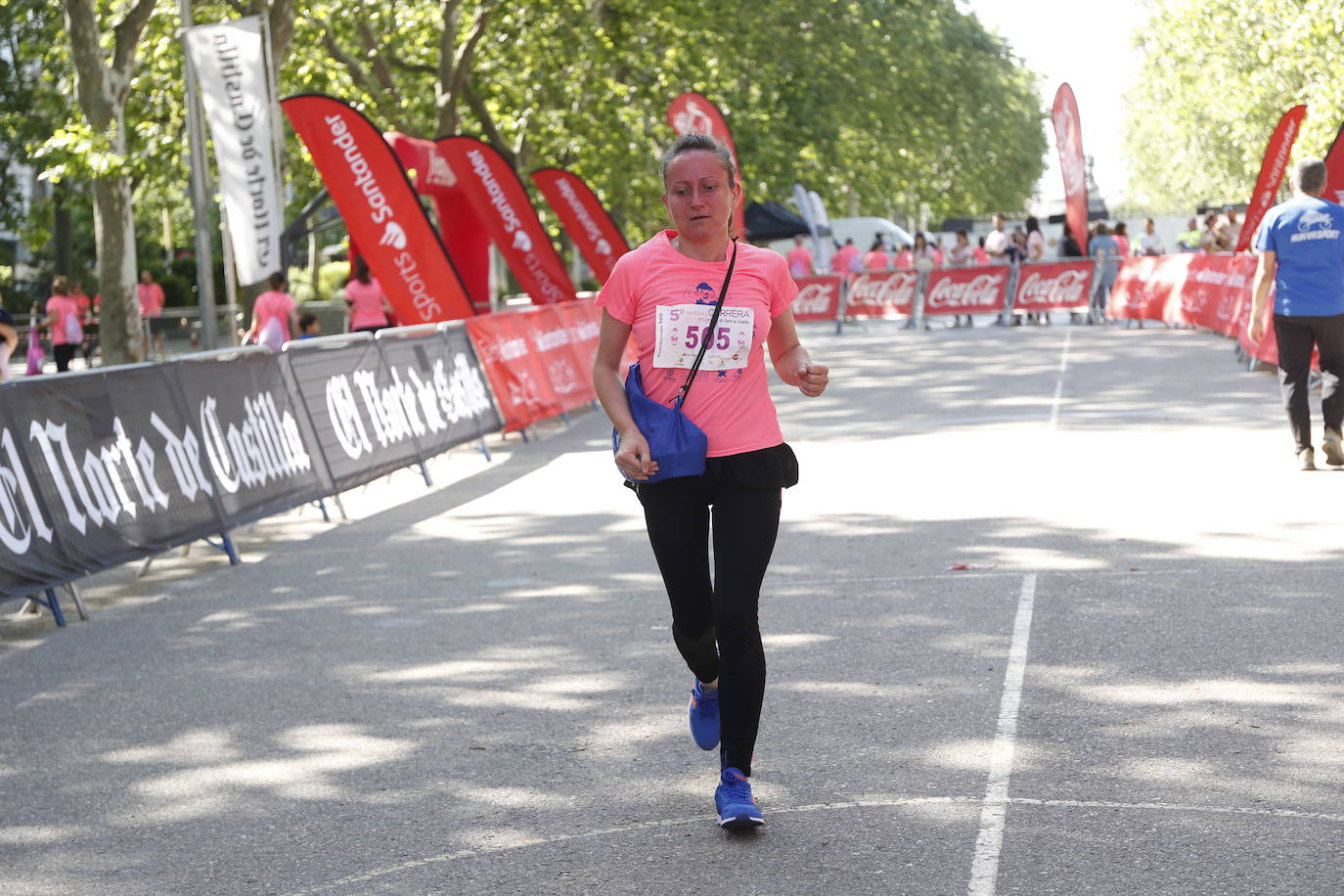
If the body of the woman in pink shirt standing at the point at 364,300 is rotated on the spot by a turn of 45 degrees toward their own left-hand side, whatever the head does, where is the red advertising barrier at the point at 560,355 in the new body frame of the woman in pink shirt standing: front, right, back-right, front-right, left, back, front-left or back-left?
back

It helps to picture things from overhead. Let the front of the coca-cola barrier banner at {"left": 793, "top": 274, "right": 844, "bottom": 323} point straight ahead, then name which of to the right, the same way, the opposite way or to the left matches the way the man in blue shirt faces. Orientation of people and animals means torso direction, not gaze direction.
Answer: the opposite way

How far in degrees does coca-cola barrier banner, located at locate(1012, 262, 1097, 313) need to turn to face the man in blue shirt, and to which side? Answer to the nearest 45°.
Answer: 0° — it already faces them

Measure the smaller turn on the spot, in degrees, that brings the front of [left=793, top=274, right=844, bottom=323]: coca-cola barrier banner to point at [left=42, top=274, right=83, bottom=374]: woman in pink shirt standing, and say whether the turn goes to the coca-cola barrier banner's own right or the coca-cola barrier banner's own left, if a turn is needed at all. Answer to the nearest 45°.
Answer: approximately 45° to the coca-cola barrier banner's own right

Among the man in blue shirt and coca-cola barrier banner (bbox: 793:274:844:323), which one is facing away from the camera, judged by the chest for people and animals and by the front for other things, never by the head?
the man in blue shirt

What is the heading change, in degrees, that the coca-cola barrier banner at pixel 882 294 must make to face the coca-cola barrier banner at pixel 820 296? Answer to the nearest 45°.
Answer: approximately 90° to its right

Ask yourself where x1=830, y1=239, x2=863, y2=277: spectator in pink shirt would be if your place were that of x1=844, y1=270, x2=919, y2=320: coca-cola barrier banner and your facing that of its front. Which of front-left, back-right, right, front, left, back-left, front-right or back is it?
back

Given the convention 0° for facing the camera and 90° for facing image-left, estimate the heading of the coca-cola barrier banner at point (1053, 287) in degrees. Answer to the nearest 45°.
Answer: approximately 0°

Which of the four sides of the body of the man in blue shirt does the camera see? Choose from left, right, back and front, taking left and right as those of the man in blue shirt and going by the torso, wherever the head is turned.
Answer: back

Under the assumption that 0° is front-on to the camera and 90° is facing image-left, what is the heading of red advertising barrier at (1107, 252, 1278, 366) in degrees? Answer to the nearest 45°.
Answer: approximately 45°

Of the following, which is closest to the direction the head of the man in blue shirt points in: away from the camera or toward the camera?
away from the camera

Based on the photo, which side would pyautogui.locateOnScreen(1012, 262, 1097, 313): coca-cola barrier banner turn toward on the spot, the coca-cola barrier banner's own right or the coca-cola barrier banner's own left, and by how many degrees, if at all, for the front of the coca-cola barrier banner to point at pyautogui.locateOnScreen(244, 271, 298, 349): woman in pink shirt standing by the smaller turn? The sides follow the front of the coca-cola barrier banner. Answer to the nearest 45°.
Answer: approximately 45° to the coca-cola barrier banner's own right
